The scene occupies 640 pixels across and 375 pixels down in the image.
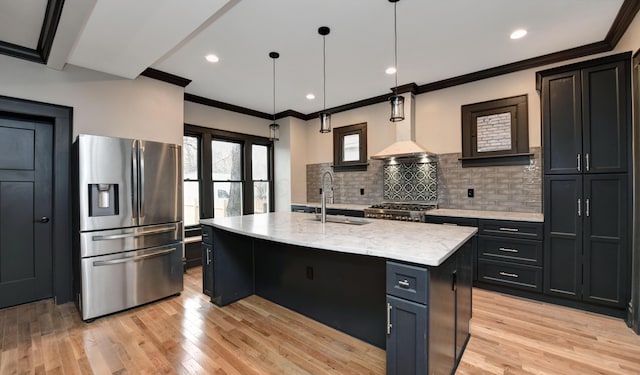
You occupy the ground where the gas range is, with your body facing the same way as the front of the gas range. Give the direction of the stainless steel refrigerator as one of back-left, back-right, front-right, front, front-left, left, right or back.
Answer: front

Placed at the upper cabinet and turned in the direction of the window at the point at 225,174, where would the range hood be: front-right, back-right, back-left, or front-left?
front-right

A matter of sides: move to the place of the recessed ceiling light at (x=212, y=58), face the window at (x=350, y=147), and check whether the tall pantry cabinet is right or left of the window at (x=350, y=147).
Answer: right

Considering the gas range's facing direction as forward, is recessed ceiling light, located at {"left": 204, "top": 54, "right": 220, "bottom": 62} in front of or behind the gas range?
in front

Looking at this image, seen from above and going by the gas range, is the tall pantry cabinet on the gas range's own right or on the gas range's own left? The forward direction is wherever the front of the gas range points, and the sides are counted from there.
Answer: on the gas range's own left

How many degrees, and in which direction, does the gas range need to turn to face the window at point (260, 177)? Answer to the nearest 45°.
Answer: approximately 45° to its right

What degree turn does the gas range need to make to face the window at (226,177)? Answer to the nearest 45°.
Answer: approximately 45° to its right

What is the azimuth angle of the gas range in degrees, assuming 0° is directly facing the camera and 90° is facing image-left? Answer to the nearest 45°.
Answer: approximately 45°

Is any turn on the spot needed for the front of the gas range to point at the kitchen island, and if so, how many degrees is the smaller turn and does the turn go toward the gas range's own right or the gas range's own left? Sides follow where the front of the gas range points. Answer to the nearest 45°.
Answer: approximately 45° to the gas range's own left

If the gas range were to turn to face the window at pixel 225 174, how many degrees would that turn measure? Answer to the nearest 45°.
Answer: approximately 45° to its right
